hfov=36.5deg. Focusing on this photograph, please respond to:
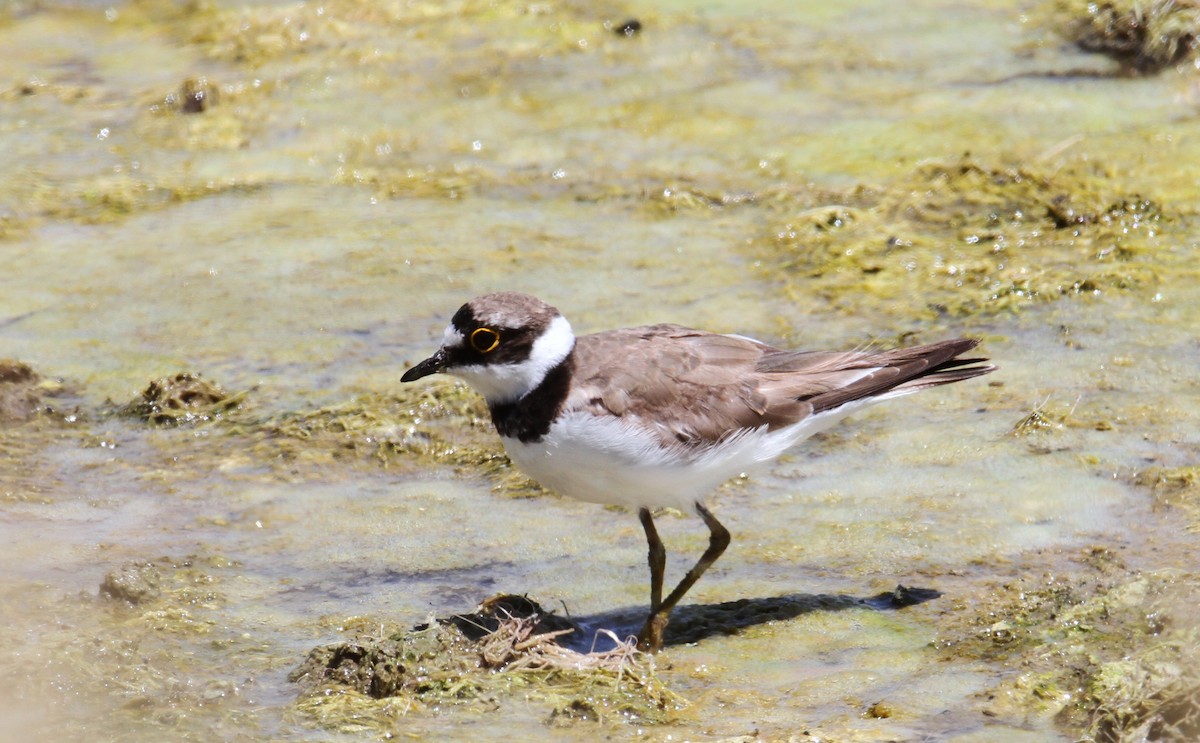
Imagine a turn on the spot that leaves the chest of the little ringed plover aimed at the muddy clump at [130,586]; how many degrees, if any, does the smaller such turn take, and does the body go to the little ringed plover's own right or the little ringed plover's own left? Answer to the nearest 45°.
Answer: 0° — it already faces it

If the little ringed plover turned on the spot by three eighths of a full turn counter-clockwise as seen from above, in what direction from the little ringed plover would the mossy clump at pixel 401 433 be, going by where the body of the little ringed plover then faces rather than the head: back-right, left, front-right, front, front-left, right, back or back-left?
back

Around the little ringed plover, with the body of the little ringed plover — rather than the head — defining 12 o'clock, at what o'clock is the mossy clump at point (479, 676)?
The mossy clump is roughly at 10 o'clock from the little ringed plover.

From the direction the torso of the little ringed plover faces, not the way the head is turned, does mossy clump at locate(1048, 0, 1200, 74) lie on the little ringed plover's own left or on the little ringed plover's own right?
on the little ringed plover's own right

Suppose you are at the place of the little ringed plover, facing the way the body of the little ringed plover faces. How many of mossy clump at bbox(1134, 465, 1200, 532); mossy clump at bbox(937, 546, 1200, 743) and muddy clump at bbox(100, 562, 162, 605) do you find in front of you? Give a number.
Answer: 1

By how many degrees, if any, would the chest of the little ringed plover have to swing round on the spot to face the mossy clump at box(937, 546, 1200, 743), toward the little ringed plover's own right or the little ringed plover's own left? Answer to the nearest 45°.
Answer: approximately 135° to the little ringed plover's own left

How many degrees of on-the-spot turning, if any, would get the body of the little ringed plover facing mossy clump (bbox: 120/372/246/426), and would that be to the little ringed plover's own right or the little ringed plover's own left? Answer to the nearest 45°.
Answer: approximately 45° to the little ringed plover's own right

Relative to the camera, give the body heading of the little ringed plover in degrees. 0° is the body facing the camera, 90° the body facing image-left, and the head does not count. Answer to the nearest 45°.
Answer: approximately 90°

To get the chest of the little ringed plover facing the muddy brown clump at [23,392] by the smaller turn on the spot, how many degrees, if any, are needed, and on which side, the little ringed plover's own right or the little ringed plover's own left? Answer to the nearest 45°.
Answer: approximately 45° to the little ringed plover's own right

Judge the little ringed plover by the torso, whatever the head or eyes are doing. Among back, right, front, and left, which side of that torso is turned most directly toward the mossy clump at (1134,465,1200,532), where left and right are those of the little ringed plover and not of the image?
back

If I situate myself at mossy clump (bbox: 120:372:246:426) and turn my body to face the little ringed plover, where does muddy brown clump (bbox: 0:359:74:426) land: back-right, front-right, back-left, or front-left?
back-right

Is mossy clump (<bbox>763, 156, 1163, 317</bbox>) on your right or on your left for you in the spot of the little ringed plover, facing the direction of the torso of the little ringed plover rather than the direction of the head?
on your right
